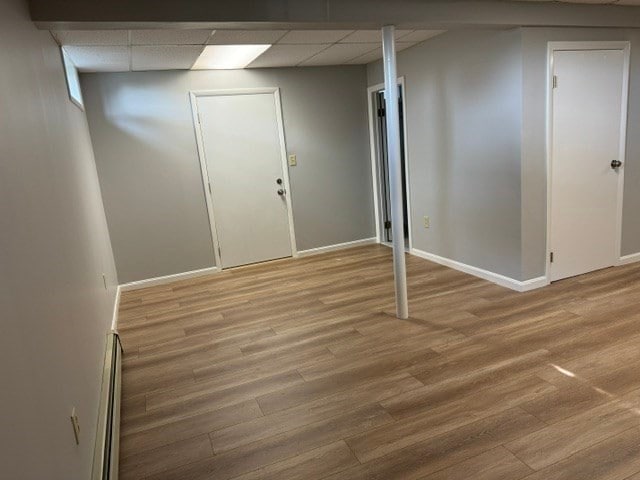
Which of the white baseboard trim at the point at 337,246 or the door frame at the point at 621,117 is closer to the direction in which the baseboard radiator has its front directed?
the door frame

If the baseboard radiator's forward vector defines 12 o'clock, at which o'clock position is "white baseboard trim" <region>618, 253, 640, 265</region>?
The white baseboard trim is roughly at 12 o'clock from the baseboard radiator.

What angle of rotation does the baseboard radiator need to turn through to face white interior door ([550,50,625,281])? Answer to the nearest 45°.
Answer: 0° — it already faces it

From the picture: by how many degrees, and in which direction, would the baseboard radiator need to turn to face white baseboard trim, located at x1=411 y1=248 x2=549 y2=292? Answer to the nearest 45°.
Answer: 0° — it already faces it

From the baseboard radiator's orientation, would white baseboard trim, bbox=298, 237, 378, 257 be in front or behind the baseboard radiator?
in front

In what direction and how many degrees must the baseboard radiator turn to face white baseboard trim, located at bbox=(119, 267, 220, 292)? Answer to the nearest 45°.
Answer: approximately 90° to its left

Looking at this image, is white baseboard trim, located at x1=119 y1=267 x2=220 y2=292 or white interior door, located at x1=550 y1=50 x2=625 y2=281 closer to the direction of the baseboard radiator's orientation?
the white interior door

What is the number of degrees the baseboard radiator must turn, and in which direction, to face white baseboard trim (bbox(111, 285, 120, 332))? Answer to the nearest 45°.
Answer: approximately 90° to its left

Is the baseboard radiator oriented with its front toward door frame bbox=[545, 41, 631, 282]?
yes

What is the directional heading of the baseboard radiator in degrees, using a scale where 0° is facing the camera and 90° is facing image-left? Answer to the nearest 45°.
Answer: approximately 270°

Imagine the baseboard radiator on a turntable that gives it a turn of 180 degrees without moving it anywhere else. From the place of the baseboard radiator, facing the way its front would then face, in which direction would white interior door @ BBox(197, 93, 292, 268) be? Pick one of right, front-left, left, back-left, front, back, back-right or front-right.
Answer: back-right
